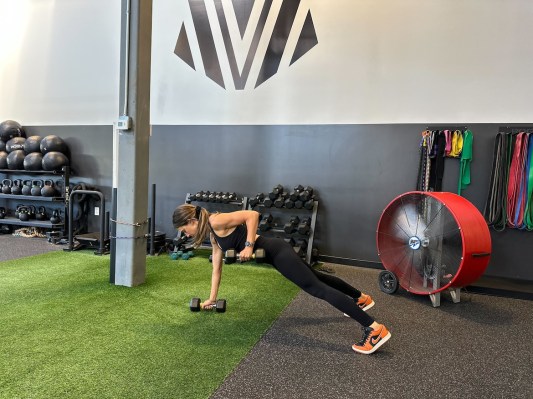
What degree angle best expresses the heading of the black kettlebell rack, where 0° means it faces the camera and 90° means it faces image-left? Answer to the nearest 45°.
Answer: approximately 0°

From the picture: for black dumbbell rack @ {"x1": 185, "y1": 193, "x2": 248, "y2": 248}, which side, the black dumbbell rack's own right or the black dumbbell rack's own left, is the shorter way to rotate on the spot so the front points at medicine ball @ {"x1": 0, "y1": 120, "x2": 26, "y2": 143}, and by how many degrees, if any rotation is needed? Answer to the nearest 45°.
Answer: approximately 135° to the black dumbbell rack's own right

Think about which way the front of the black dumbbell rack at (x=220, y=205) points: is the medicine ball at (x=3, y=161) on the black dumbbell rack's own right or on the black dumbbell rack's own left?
on the black dumbbell rack's own right

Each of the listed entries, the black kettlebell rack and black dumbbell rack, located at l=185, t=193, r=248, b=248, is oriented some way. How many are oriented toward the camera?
2

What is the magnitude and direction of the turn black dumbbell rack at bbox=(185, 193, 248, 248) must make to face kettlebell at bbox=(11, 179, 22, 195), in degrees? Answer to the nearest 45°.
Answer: approximately 90° to its right

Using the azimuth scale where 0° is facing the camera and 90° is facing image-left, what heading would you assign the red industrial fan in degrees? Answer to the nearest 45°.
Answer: approximately 45°

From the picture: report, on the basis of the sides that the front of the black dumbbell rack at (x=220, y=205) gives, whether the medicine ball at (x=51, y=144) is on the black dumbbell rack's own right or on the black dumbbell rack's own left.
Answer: on the black dumbbell rack's own right

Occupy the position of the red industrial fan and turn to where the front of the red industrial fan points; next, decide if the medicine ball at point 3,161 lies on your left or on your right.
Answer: on your right

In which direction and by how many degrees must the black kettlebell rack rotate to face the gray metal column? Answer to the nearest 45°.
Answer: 0° — it already faces it
